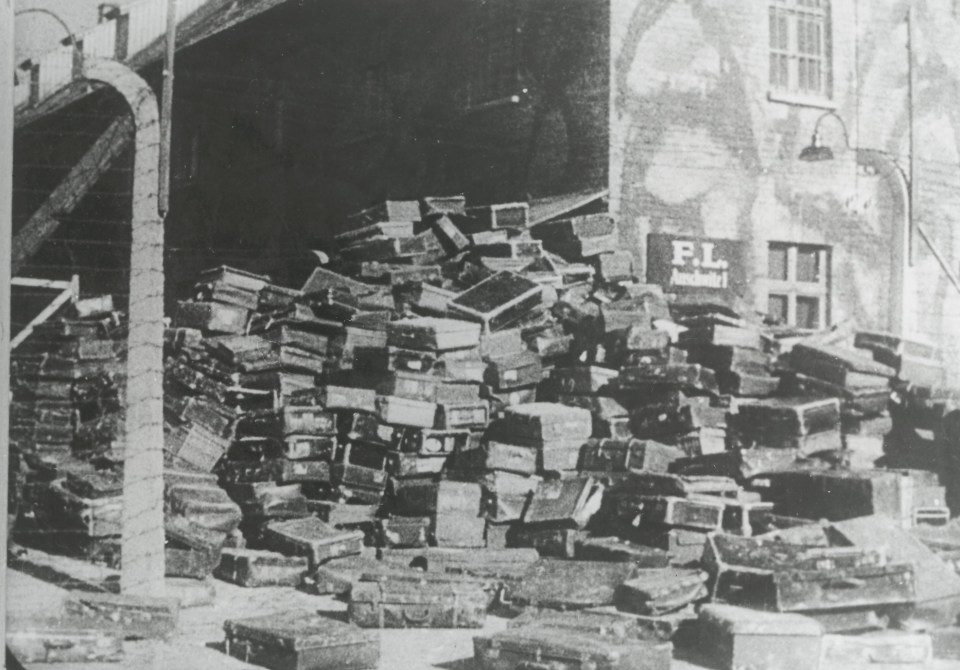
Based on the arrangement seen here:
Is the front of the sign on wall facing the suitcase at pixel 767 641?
yes

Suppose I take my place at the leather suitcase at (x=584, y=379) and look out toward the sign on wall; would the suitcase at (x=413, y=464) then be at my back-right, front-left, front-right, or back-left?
back-left

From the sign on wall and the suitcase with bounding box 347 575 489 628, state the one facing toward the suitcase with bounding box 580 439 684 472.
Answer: the sign on wall

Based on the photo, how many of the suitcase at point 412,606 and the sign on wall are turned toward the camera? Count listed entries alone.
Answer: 2

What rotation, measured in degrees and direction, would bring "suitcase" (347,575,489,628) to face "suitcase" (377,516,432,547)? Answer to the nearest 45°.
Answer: approximately 180°

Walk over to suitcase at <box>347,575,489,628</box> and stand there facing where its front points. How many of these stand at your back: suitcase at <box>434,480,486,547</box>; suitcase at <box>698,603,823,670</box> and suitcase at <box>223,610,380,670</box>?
1

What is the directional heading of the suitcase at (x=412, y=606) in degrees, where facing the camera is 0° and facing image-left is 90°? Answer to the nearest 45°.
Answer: approximately 0°

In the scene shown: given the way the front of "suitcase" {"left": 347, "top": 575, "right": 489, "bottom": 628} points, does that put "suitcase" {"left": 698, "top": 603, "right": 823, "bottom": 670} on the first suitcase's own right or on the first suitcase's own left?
on the first suitcase's own left

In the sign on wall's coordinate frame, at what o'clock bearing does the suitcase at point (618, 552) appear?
The suitcase is roughly at 12 o'clock from the sign on wall.
